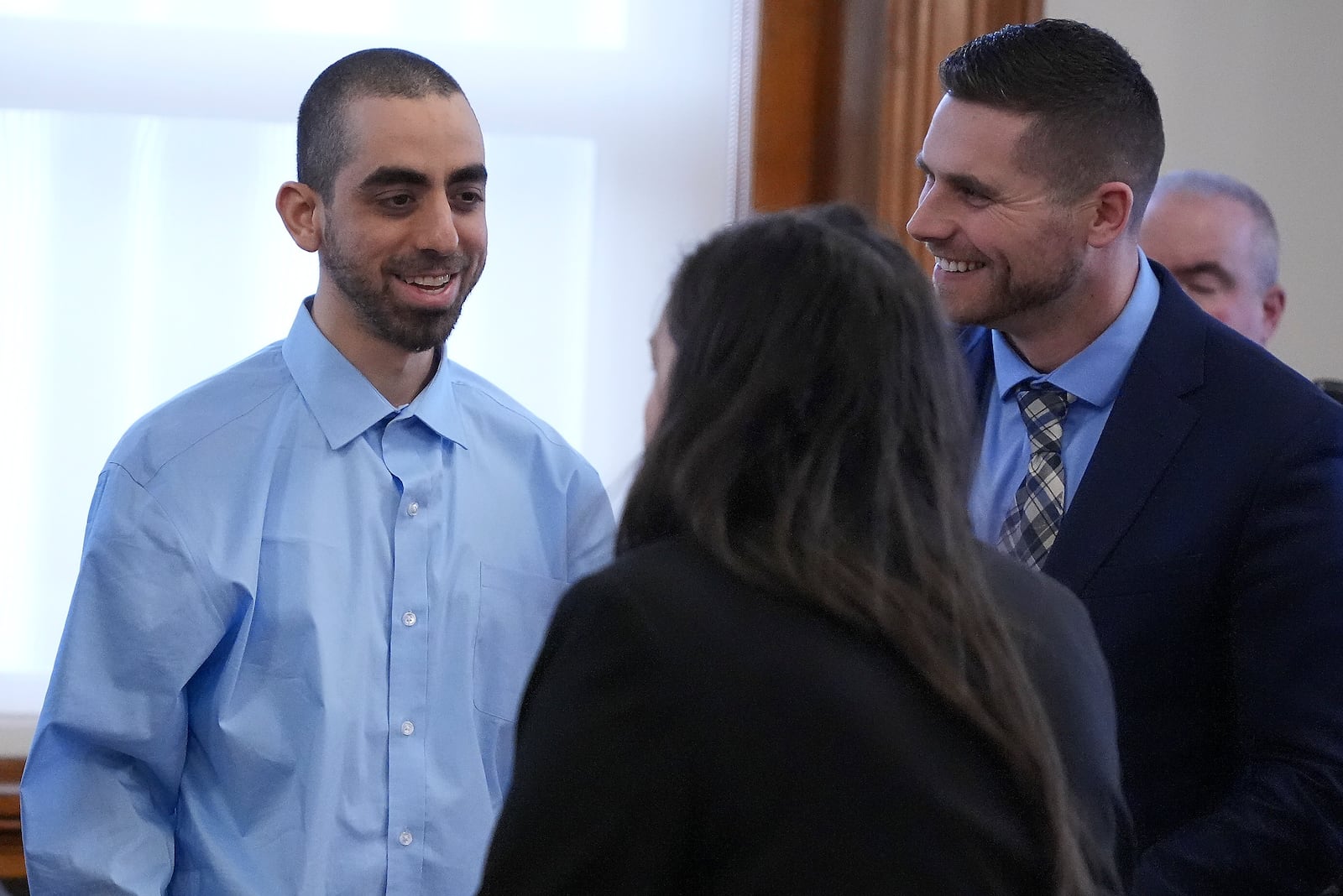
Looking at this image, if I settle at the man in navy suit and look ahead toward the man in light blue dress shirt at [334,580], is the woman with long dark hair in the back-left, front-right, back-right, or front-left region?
front-left

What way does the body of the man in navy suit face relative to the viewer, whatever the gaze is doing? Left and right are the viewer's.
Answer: facing the viewer and to the left of the viewer

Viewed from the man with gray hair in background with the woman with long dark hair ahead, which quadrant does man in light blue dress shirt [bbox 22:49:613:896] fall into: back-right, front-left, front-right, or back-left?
front-right

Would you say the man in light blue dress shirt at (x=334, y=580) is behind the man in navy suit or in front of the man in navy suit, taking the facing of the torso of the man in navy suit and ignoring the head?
in front

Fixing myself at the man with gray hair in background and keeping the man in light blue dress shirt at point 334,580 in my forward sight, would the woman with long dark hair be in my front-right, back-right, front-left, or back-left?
front-left

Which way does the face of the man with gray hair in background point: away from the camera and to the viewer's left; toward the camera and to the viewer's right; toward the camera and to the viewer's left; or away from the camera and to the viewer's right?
toward the camera and to the viewer's left

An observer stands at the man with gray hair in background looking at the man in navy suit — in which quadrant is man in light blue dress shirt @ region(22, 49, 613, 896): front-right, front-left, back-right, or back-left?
front-right

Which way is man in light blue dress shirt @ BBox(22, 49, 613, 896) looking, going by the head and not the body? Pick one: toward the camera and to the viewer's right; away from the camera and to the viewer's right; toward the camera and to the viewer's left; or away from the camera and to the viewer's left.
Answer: toward the camera and to the viewer's right

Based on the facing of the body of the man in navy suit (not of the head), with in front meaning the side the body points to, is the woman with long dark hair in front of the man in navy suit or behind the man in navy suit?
in front
